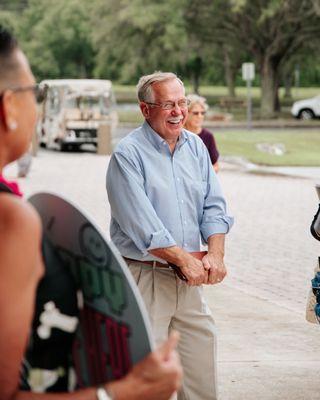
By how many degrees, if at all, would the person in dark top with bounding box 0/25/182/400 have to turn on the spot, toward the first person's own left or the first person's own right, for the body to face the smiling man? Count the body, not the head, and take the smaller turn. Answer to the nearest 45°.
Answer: approximately 45° to the first person's own left

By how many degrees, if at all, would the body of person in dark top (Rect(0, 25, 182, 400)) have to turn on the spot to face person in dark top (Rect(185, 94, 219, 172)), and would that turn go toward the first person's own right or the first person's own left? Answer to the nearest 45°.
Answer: approximately 45° to the first person's own left

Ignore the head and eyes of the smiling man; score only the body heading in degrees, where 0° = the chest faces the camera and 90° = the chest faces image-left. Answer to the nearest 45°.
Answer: approximately 315°

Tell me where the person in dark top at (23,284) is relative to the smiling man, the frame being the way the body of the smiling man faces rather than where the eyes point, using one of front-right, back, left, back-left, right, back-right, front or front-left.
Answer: front-right

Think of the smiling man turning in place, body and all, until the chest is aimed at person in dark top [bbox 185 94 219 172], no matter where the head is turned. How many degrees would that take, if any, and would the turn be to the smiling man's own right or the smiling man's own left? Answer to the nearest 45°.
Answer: approximately 135° to the smiling man's own left

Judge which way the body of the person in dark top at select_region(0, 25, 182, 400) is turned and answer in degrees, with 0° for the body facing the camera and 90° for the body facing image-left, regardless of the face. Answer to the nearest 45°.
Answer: approximately 225°

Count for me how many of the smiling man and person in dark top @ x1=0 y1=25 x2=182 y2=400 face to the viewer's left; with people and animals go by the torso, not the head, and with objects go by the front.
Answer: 0
